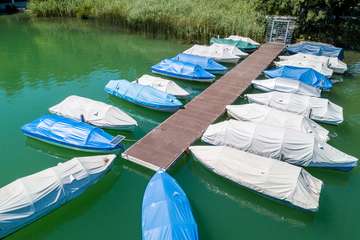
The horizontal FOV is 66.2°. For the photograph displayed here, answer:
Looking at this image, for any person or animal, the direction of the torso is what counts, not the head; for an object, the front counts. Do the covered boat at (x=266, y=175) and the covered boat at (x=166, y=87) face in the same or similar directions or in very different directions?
very different directions

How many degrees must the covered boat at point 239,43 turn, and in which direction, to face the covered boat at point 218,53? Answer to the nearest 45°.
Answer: approximately 90° to its right

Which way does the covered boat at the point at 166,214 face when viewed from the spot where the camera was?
facing away from the viewer

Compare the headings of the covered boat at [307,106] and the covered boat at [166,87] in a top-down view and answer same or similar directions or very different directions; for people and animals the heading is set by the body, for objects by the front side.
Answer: very different directions

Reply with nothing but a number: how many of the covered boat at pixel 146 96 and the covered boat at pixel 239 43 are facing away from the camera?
0

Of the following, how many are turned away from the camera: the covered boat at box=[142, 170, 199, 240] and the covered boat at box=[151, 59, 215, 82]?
1

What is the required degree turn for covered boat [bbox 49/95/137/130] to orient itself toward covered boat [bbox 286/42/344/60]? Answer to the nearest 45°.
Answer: approximately 45° to its left
